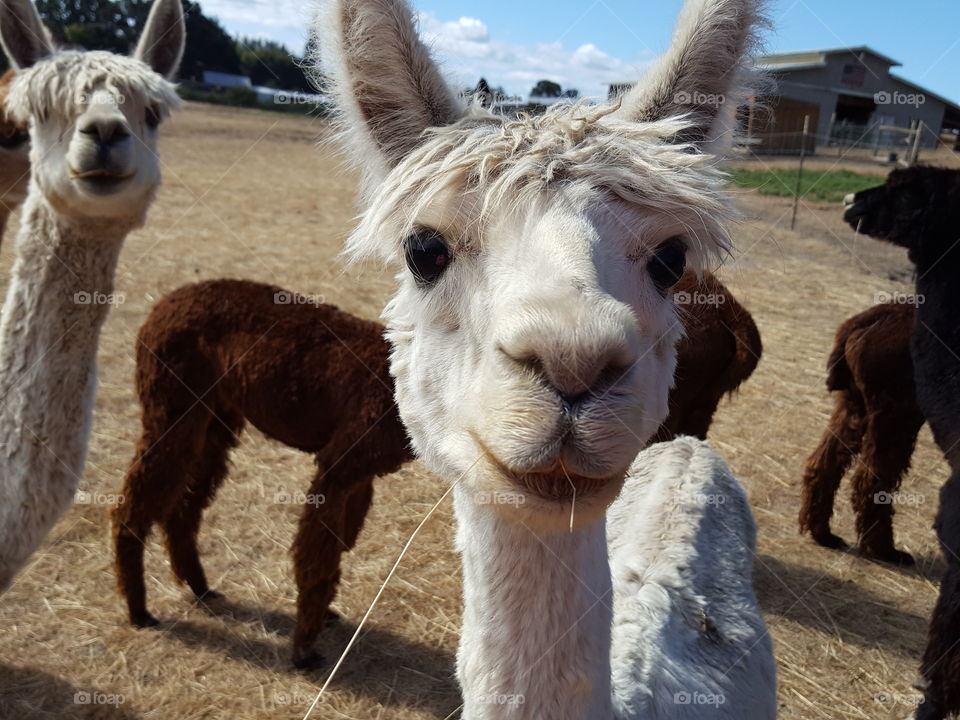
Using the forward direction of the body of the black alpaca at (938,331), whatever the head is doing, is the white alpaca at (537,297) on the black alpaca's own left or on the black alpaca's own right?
on the black alpaca's own left

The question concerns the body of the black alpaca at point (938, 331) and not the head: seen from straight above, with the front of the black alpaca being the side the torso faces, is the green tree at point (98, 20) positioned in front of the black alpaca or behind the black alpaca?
in front

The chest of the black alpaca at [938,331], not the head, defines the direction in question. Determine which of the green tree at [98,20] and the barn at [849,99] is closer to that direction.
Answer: the green tree

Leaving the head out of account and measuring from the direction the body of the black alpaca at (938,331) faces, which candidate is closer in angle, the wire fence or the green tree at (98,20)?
the green tree

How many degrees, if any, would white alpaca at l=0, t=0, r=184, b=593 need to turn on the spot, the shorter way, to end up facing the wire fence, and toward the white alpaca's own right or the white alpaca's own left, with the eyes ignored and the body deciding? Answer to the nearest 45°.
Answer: approximately 135° to the white alpaca's own left

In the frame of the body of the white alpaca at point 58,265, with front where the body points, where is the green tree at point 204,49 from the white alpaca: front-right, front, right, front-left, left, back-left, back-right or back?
back

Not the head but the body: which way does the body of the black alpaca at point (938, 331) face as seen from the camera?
to the viewer's left

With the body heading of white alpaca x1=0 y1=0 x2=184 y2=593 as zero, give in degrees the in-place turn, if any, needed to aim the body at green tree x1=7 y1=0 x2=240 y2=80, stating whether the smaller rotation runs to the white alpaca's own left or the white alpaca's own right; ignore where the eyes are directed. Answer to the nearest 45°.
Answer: approximately 180°

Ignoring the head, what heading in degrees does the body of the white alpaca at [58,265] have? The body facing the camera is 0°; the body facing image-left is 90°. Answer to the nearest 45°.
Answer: approximately 0°

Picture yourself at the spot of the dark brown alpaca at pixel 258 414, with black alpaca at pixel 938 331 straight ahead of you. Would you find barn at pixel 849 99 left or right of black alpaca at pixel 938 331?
left

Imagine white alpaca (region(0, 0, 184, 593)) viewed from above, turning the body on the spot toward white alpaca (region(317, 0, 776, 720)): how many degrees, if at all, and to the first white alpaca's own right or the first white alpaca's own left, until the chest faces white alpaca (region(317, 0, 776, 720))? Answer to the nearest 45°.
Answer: approximately 45° to the first white alpaca's own left

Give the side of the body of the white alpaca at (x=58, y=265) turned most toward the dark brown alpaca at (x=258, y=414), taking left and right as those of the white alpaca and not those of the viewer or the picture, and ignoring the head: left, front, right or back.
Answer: left

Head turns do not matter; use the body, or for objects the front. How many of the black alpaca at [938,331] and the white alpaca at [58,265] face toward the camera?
1
